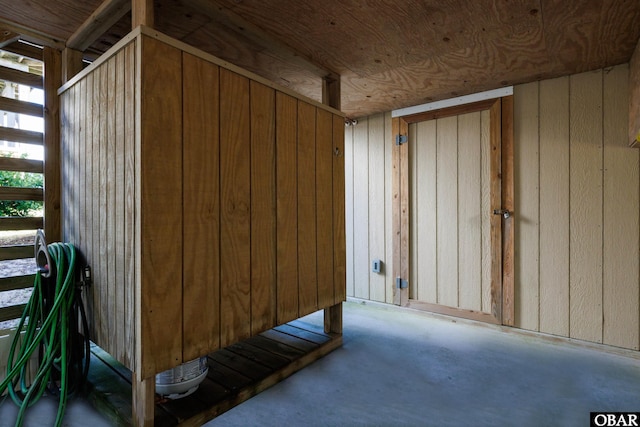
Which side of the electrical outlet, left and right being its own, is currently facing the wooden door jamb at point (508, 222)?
left

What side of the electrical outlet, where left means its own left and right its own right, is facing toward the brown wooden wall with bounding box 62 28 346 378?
front

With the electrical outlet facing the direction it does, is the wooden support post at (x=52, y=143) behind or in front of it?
in front

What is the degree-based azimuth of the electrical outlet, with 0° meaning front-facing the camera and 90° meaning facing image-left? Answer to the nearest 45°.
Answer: approximately 45°
